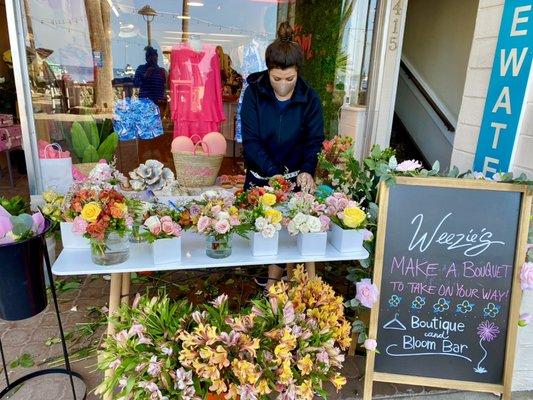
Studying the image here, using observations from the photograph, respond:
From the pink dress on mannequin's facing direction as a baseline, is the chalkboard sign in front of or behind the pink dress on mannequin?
in front

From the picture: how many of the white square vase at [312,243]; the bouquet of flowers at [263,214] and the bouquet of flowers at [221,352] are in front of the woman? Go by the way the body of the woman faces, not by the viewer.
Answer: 3

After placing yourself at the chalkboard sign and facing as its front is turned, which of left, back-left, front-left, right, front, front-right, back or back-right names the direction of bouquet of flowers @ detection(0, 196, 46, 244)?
front-right

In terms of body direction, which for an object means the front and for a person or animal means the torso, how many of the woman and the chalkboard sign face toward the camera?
2

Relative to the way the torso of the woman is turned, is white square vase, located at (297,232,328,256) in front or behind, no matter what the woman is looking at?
in front

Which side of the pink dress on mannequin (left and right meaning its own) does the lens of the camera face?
front

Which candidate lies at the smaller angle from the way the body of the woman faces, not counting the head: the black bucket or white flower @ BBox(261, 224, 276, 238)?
the white flower

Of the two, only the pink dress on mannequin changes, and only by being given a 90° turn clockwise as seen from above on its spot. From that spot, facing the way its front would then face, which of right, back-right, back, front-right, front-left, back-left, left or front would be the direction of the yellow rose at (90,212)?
left

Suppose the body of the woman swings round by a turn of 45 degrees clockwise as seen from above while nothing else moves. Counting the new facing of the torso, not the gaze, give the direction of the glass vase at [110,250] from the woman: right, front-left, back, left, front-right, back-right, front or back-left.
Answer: front

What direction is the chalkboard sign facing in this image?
toward the camera

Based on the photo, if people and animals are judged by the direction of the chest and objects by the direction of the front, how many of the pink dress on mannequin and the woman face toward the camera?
2

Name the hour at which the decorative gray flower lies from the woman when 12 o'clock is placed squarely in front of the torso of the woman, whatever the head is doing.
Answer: The decorative gray flower is roughly at 2 o'clock from the woman.

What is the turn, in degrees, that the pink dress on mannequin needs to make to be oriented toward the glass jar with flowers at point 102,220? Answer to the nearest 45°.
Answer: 0° — it already faces it

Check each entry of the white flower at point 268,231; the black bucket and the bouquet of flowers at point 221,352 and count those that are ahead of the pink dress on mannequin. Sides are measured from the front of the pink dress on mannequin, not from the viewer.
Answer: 3

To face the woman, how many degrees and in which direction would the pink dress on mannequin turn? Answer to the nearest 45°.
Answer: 0° — it already faces them
